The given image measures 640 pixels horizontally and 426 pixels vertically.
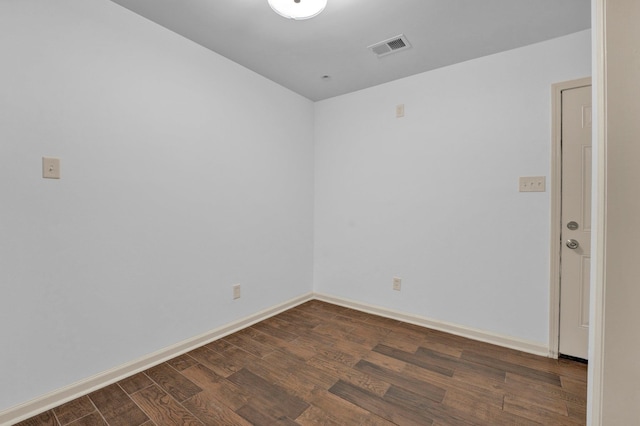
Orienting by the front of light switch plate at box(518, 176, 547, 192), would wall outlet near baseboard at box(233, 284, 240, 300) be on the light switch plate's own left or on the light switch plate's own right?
on the light switch plate's own right

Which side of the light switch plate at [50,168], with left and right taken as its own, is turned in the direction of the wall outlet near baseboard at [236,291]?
left

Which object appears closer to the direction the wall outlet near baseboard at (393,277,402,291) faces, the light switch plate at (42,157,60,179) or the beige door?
the light switch plate

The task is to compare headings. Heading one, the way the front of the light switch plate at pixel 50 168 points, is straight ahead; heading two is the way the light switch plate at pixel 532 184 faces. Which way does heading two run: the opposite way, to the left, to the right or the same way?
to the right

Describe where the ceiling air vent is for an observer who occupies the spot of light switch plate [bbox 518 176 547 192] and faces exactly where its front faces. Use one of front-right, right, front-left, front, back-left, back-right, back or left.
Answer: front-right

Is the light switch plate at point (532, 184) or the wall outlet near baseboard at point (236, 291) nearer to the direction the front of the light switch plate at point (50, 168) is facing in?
the light switch plate

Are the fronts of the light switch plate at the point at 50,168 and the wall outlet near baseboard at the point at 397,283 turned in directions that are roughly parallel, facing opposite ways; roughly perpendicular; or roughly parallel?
roughly perpendicular

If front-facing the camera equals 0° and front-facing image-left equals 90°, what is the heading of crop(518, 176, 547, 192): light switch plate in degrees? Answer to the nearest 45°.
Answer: approximately 0°

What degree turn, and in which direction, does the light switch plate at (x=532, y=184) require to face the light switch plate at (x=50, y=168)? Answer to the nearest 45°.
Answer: approximately 45° to its right
